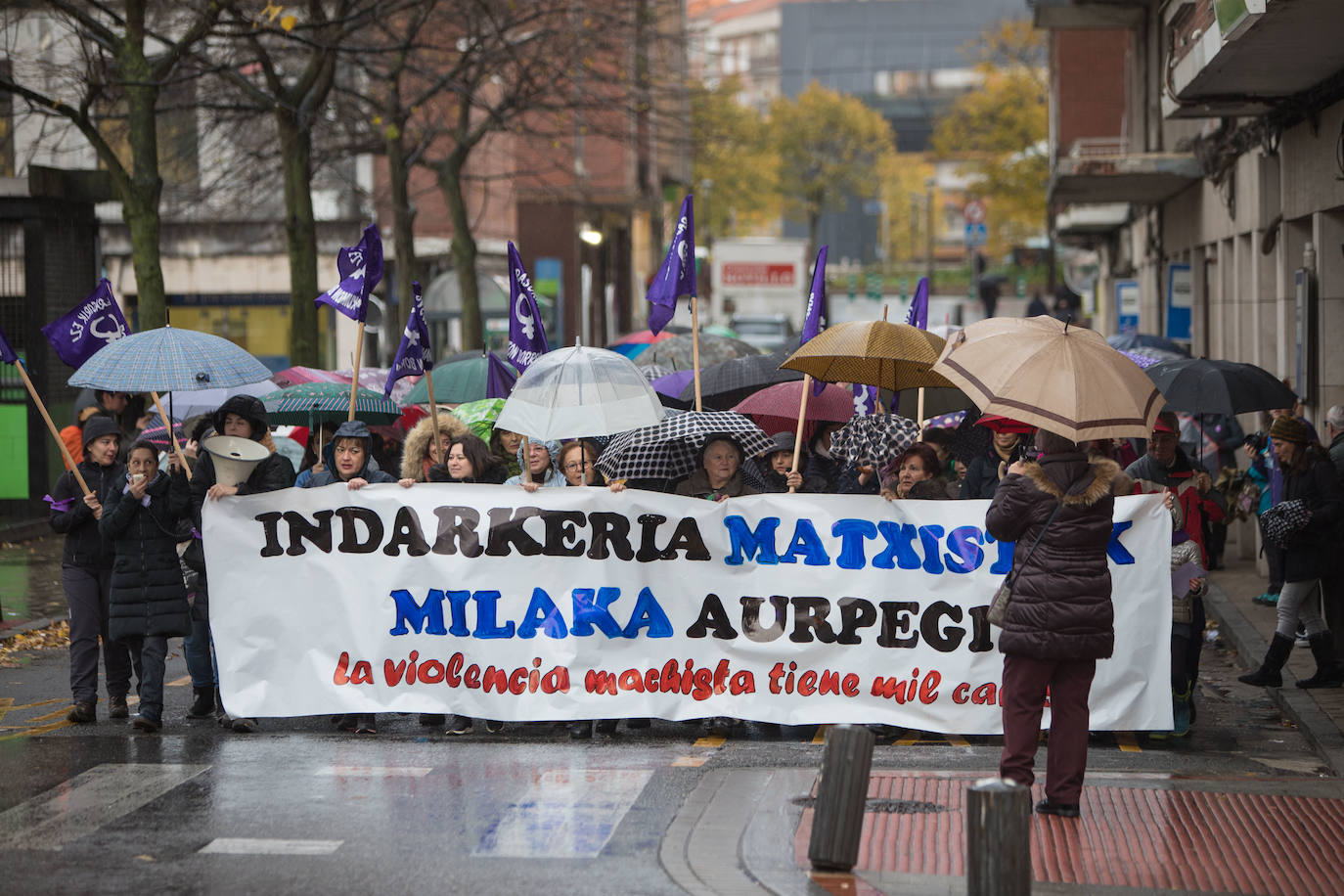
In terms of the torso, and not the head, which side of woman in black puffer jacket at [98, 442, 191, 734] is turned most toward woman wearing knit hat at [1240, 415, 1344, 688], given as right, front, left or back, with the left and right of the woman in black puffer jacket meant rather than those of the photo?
left

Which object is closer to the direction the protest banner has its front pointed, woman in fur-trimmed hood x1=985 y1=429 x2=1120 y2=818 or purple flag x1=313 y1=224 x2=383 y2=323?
the woman in fur-trimmed hood

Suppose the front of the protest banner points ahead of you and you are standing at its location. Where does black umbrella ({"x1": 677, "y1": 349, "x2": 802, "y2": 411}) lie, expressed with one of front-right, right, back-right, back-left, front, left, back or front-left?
back

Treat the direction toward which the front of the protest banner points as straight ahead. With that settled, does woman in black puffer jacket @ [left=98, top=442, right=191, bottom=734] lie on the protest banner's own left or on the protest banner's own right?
on the protest banner's own right

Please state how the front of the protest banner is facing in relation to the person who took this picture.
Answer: facing the viewer

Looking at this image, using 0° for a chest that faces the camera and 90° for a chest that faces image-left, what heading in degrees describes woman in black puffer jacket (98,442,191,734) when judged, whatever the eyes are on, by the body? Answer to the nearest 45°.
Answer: approximately 0°

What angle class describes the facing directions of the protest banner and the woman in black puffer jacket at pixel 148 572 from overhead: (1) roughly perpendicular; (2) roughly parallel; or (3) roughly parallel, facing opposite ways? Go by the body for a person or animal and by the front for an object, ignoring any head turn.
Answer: roughly parallel

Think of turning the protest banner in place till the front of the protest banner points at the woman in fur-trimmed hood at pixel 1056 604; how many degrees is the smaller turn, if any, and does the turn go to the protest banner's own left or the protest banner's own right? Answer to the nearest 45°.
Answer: approximately 45° to the protest banner's own left

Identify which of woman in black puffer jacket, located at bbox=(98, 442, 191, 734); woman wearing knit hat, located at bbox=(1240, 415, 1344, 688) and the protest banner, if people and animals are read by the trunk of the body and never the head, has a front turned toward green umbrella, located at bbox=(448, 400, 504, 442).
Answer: the woman wearing knit hat

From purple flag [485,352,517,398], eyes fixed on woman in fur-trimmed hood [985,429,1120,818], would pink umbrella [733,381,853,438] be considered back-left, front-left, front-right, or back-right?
front-left

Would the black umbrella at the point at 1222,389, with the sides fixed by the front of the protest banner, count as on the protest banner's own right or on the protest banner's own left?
on the protest banner's own left

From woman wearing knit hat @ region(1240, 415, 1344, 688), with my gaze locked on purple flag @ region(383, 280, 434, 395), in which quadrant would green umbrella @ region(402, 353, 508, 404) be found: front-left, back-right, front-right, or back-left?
front-right

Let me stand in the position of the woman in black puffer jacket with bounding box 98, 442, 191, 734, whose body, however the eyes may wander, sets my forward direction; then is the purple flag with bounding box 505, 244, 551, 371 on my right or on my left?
on my left
